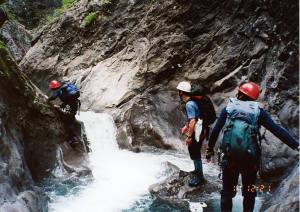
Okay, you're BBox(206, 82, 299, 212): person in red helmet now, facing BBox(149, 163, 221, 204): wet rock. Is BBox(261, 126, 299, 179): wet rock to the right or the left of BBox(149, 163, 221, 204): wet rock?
right

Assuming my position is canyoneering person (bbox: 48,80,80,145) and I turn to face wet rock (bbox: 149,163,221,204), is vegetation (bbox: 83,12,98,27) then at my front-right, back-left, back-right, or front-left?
back-left

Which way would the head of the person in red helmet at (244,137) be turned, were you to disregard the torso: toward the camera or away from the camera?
away from the camera

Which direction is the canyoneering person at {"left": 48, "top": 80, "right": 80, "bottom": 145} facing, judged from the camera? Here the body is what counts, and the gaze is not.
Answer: to the viewer's left

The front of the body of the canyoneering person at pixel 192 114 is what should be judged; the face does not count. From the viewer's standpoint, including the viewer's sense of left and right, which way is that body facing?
facing to the left of the viewer

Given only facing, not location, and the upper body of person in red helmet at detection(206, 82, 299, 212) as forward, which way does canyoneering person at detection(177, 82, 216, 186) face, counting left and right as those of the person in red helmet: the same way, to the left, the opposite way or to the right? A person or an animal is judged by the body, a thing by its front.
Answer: to the left

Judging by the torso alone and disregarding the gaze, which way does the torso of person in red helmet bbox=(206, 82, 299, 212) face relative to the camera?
away from the camera

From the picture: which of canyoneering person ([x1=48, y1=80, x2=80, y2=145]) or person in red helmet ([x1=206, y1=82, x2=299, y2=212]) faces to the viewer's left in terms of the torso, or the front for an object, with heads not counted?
the canyoneering person

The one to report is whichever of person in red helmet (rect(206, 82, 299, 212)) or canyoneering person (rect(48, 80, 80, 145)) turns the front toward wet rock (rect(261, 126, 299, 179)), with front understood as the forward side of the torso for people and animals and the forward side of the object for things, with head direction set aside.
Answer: the person in red helmet
